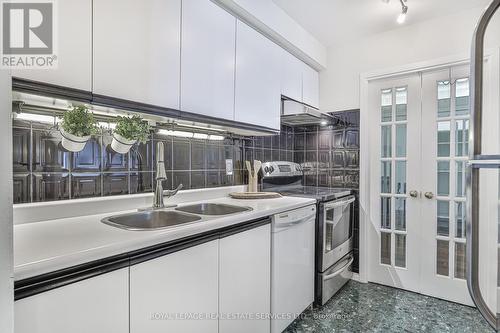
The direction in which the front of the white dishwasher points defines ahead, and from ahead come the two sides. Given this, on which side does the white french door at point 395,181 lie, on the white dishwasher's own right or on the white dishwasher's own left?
on the white dishwasher's own left

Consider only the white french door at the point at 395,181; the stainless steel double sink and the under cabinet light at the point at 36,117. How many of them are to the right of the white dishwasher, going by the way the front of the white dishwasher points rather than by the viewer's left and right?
2

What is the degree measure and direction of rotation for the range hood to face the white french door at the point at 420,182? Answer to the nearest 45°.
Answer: approximately 45° to its left

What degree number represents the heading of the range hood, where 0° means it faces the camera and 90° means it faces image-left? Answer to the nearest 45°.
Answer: approximately 315°

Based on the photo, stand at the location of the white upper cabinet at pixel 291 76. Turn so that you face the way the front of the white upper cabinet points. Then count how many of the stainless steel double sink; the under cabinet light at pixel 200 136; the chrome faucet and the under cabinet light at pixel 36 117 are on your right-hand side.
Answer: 4

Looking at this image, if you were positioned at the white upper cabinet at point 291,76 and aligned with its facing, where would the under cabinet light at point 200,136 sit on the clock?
The under cabinet light is roughly at 3 o'clock from the white upper cabinet.

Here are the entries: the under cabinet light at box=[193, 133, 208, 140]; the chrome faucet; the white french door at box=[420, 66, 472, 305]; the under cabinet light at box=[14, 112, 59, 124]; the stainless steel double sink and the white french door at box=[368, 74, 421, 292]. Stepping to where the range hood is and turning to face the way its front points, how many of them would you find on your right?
4

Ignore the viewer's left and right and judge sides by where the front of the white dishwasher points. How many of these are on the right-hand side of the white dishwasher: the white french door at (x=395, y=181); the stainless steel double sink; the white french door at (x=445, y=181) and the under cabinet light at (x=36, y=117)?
2

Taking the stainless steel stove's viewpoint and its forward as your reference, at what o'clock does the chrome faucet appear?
The chrome faucet is roughly at 3 o'clock from the stainless steel stove.

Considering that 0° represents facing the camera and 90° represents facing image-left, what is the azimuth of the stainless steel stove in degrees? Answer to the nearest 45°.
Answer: approximately 315°
